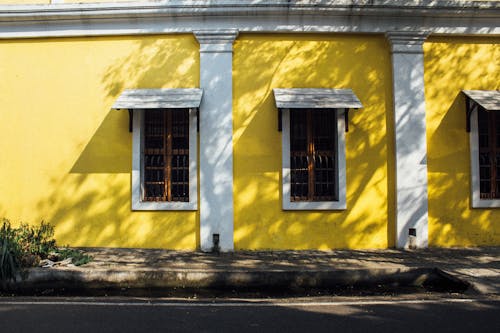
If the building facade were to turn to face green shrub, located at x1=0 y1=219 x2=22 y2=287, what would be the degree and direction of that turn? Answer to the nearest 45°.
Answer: approximately 45° to its right

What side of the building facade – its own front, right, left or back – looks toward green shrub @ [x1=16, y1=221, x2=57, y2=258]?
right

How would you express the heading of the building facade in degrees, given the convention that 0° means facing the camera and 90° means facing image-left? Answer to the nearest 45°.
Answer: approximately 0°
